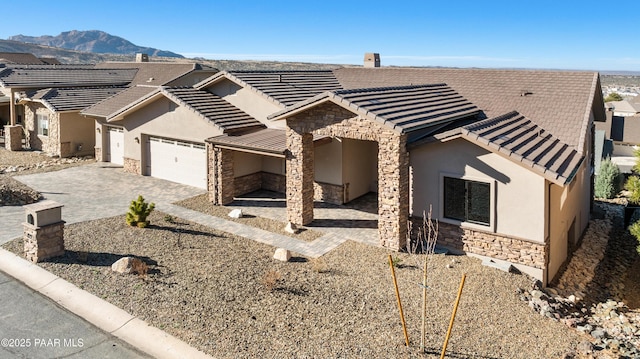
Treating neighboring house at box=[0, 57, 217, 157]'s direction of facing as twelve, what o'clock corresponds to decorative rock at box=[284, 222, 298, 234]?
The decorative rock is roughly at 10 o'clock from the neighboring house.

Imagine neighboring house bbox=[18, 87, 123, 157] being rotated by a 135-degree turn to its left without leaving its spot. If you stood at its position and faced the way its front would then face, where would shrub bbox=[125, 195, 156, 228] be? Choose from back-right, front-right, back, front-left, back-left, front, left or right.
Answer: right

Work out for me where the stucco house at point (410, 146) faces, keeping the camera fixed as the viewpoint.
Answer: facing the viewer and to the left of the viewer

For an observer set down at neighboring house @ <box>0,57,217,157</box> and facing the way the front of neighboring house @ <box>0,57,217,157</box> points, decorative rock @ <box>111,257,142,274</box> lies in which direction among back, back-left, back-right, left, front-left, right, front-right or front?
front-left

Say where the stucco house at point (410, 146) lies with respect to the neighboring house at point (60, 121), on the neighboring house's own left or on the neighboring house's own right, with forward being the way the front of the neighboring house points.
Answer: on the neighboring house's own left

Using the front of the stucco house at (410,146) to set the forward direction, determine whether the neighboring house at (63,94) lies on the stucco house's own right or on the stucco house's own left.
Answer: on the stucco house's own right

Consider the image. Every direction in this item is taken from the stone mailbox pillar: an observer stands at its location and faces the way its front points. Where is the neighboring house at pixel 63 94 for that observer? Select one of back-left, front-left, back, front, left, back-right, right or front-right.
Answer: back-right

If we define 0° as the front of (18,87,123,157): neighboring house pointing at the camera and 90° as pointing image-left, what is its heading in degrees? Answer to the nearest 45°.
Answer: approximately 45°

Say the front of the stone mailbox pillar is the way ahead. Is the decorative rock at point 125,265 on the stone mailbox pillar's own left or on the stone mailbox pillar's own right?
on the stone mailbox pillar's own left

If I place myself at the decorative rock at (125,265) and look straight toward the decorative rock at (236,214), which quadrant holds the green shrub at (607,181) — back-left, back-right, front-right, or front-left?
front-right

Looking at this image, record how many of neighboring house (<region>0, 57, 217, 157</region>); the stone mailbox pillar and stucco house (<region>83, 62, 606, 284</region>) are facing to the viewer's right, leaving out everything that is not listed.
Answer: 0

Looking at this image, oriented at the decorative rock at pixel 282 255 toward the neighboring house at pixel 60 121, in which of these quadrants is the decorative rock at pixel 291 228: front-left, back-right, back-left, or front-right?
front-right

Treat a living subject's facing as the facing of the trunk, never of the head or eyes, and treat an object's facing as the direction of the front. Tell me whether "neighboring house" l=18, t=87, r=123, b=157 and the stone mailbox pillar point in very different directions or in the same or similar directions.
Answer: same or similar directions

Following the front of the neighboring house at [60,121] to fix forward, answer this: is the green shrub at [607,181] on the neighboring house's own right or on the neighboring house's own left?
on the neighboring house's own left
